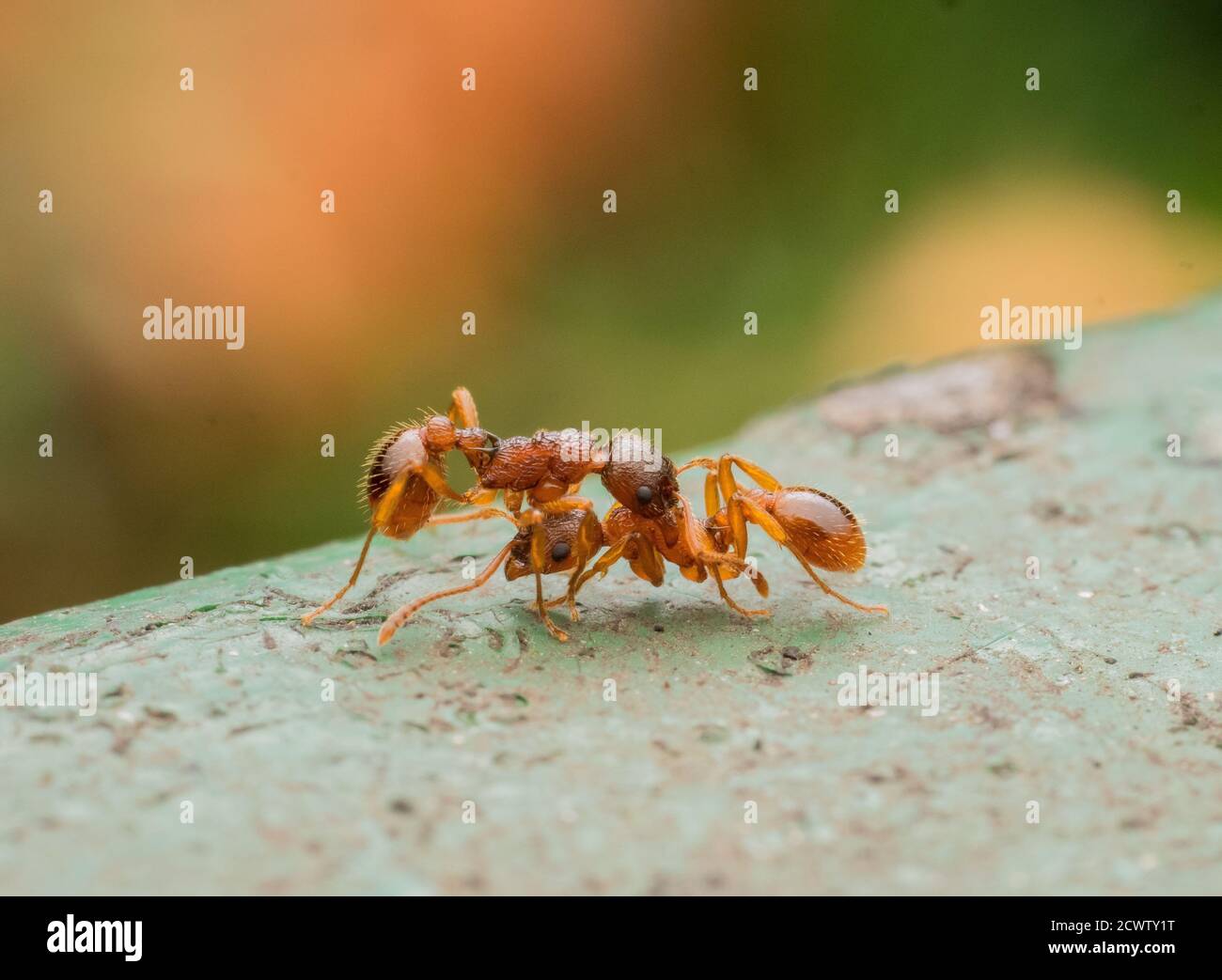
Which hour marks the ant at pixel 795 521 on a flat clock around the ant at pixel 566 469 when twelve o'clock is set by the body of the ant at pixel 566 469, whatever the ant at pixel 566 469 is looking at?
the ant at pixel 795 521 is roughly at 12 o'clock from the ant at pixel 566 469.

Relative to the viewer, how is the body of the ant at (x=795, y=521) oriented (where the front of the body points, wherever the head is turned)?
to the viewer's left

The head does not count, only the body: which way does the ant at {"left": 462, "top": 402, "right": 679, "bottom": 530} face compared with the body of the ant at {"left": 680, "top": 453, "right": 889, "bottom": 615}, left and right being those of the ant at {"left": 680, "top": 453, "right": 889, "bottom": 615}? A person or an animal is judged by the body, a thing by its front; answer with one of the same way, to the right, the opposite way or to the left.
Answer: the opposite way

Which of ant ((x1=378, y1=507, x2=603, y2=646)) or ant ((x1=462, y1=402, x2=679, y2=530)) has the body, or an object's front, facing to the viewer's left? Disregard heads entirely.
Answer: ant ((x1=378, y1=507, x2=603, y2=646))

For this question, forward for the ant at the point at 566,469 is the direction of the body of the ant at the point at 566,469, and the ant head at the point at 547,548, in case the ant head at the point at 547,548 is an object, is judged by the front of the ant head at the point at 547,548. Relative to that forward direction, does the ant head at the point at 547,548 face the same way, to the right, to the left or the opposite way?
the opposite way

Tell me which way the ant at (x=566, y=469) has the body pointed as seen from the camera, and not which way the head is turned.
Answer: to the viewer's right

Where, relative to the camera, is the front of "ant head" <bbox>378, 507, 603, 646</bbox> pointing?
to the viewer's left

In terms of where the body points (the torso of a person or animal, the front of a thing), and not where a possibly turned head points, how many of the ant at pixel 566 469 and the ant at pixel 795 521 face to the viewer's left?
1
